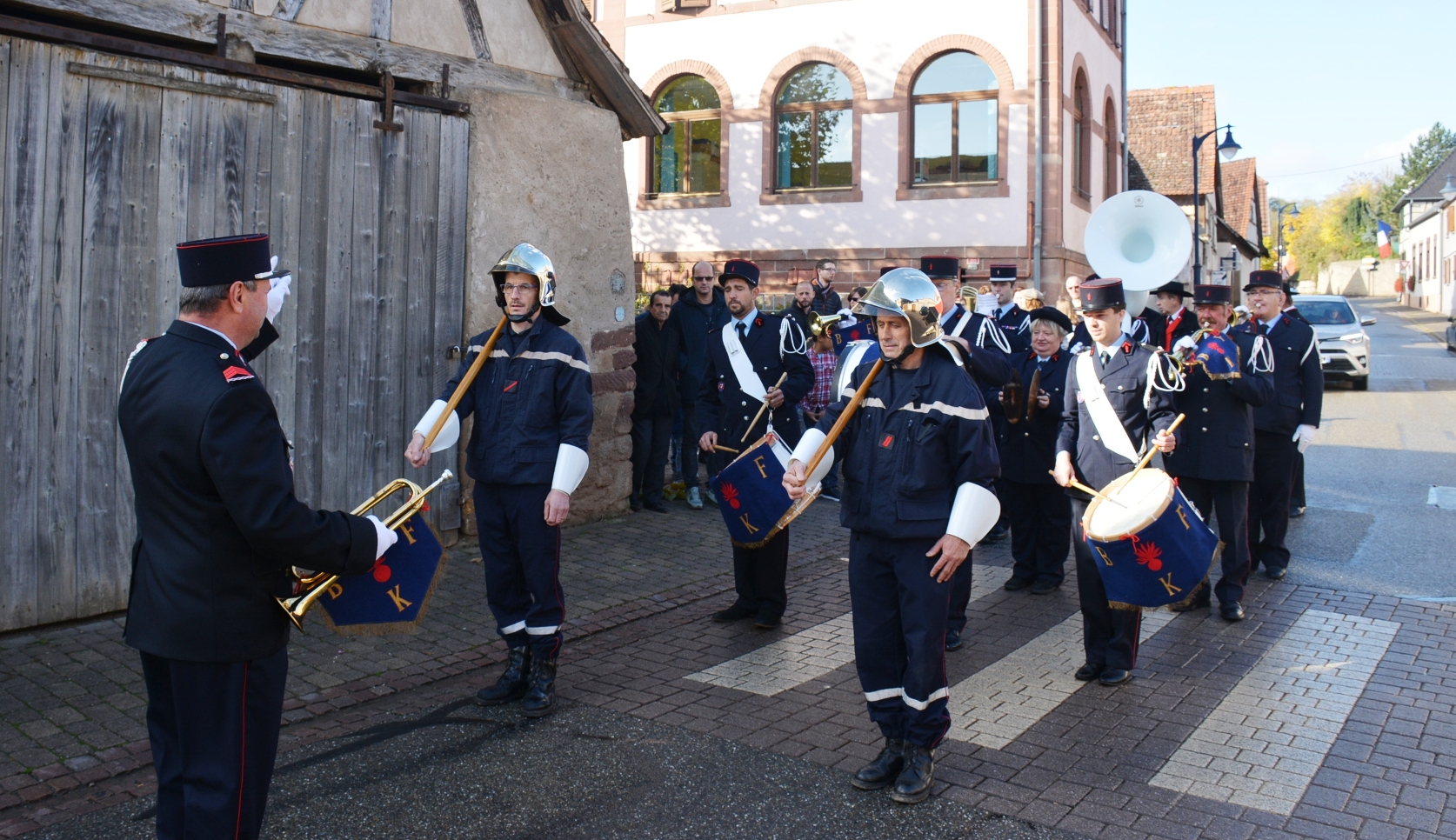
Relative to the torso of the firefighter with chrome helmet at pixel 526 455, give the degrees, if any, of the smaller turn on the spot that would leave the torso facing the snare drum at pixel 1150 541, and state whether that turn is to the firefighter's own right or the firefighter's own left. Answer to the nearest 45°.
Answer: approximately 135° to the firefighter's own left

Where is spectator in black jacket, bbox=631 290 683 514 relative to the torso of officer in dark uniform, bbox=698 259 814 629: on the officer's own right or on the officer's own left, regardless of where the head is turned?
on the officer's own right

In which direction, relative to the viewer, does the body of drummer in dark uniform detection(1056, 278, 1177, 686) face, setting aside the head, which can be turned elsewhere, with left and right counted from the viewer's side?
facing the viewer and to the left of the viewer

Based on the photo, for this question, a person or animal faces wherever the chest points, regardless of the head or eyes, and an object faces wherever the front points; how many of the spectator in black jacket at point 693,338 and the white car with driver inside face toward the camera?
2

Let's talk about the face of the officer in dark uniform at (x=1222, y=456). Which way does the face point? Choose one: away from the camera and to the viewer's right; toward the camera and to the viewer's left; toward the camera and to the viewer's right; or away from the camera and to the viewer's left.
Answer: toward the camera and to the viewer's left

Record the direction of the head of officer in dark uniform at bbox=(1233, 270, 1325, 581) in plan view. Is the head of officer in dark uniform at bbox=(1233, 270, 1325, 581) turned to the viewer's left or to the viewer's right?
to the viewer's left

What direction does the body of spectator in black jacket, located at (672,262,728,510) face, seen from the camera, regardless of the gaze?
toward the camera

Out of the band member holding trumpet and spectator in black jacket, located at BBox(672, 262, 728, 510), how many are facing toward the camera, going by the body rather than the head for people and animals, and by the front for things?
1

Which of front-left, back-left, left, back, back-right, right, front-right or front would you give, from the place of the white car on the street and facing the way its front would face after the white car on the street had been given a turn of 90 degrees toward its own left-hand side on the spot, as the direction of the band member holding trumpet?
right

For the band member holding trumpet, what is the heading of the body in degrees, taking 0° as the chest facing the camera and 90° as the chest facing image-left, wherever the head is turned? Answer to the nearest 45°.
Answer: approximately 225°

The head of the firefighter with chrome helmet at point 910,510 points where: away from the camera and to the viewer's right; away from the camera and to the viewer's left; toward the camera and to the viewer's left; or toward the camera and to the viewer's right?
toward the camera and to the viewer's left

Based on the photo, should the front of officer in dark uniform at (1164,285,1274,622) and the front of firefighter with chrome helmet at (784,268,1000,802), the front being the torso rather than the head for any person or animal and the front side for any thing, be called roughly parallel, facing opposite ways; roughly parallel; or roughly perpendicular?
roughly parallel

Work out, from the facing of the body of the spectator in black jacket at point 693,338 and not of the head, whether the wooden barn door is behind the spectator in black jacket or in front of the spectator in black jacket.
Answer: in front
